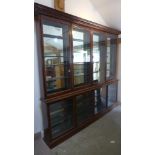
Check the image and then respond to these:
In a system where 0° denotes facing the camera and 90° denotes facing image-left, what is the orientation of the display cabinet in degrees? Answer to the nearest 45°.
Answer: approximately 315°
